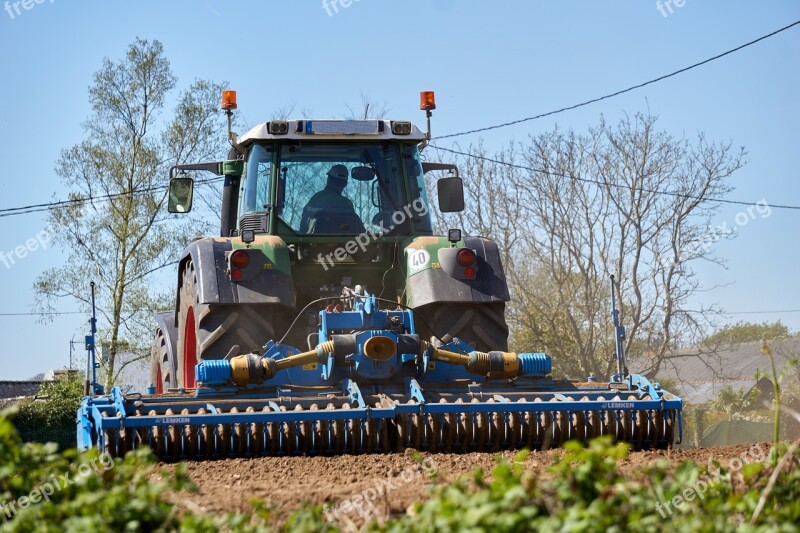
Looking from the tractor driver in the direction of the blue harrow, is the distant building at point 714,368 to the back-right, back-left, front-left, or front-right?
back-left

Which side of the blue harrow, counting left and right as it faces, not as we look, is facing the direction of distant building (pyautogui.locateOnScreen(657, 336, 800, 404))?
front

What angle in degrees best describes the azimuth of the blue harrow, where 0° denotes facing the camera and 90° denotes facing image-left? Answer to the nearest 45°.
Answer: approximately 180°

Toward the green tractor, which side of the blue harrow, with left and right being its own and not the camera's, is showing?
front

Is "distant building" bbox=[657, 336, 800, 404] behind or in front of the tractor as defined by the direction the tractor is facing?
in front

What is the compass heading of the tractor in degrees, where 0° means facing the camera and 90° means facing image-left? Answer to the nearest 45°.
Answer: approximately 180°
